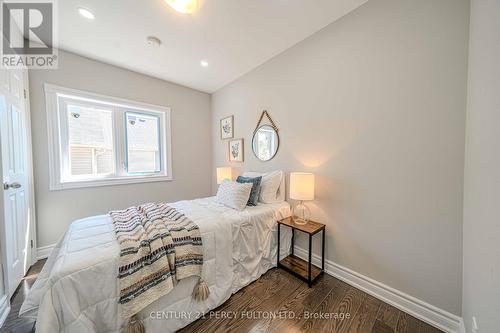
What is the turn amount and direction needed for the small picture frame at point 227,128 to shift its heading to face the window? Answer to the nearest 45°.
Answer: approximately 45° to its right

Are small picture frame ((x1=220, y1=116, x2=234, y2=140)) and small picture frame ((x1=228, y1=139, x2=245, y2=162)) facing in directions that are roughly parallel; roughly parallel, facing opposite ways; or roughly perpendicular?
roughly parallel

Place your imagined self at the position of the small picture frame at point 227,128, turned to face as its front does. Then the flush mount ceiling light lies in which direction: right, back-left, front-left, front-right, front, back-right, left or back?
front-left

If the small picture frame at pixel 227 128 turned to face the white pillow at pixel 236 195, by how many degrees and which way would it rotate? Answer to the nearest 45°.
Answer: approximately 45° to its left

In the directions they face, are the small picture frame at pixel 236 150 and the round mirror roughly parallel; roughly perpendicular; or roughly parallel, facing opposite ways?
roughly parallel

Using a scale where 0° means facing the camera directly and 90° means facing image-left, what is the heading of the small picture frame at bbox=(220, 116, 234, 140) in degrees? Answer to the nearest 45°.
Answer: approximately 45°

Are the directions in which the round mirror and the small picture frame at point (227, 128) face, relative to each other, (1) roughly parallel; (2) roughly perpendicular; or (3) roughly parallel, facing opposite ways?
roughly parallel

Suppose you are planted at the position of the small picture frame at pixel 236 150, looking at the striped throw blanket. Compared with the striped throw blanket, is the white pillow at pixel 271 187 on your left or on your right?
left

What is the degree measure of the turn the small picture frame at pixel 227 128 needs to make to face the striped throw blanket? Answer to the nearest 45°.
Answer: approximately 45° to its left

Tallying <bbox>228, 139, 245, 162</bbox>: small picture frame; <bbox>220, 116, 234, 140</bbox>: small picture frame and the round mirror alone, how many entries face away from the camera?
0

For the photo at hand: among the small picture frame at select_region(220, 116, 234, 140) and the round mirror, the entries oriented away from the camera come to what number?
0

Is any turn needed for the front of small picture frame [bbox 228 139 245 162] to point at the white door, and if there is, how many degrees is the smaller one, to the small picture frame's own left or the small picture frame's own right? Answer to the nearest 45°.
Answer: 0° — it already faces it

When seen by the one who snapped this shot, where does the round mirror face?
facing the viewer and to the left of the viewer
